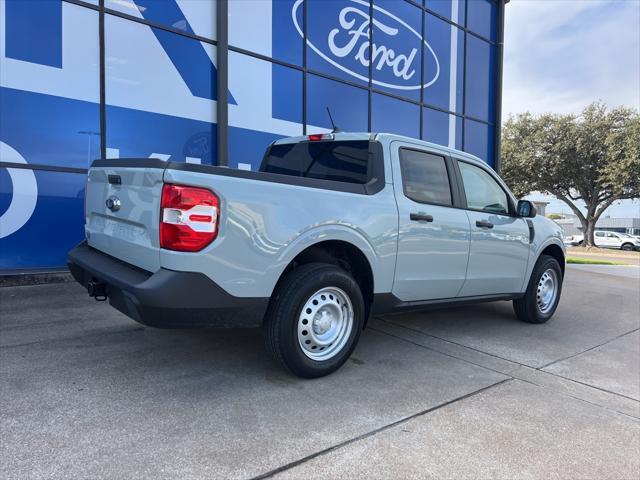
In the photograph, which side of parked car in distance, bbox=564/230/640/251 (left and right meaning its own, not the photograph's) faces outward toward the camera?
right

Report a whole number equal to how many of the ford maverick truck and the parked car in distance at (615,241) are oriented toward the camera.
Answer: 0

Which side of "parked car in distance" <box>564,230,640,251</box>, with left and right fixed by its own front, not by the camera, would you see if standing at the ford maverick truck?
right

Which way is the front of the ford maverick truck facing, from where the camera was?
facing away from the viewer and to the right of the viewer

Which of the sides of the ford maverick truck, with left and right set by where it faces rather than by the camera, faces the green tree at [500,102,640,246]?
front

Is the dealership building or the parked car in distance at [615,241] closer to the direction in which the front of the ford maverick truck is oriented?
the parked car in distance

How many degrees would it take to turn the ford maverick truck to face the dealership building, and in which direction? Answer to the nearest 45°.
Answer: approximately 90° to its left
